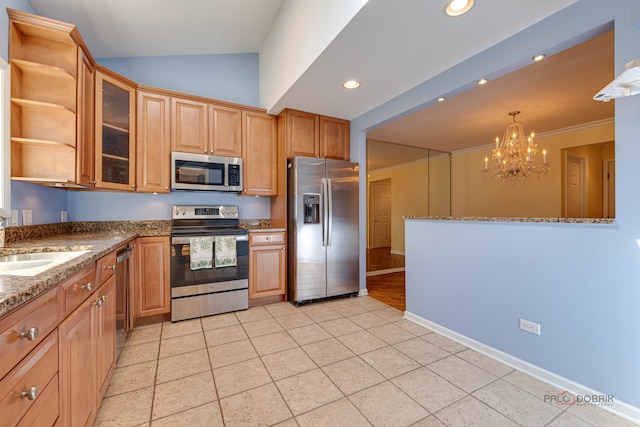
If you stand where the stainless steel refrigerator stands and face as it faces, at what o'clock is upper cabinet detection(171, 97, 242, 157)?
The upper cabinet is roughly at 4 o'clock from the stainless steel refrigerator.

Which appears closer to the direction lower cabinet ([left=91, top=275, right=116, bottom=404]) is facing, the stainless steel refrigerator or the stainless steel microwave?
the stainless steel refrigerator

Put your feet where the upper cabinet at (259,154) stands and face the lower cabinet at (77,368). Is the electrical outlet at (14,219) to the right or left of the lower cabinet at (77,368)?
right

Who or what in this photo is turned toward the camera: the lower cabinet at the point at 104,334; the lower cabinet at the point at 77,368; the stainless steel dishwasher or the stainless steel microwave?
the stainless steel microwave

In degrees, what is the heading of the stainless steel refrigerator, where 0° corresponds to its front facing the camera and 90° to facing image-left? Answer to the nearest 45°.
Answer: approximately 315°

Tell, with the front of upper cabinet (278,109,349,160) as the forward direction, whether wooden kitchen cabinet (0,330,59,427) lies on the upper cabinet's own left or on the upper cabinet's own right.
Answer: on the upper cabinet's own right

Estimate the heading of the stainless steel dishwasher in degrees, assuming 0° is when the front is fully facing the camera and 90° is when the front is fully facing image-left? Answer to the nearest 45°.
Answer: approximately 270°

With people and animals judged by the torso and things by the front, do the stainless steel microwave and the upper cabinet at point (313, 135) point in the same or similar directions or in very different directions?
same or similar directions

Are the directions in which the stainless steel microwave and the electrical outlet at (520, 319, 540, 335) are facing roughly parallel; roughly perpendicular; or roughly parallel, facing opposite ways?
roughly perpendicular

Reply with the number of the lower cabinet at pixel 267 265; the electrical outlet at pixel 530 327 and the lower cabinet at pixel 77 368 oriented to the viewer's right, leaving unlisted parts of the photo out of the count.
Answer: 1

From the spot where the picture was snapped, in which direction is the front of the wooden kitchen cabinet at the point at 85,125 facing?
facing to the right of the viewer

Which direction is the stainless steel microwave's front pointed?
toward the camera

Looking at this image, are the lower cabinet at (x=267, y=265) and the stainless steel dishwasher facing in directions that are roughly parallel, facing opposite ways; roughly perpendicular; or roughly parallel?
roughly perpendicular

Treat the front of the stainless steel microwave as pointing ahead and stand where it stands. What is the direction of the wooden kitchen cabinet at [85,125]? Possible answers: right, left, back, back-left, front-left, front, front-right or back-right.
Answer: front-right

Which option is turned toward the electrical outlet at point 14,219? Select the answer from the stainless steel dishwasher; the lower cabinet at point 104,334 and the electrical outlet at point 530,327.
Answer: the electrical outlet at point 530,327

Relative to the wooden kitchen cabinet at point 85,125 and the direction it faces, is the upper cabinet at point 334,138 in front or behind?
in front

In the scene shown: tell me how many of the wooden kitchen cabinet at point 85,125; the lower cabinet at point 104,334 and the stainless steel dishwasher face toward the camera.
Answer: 0
